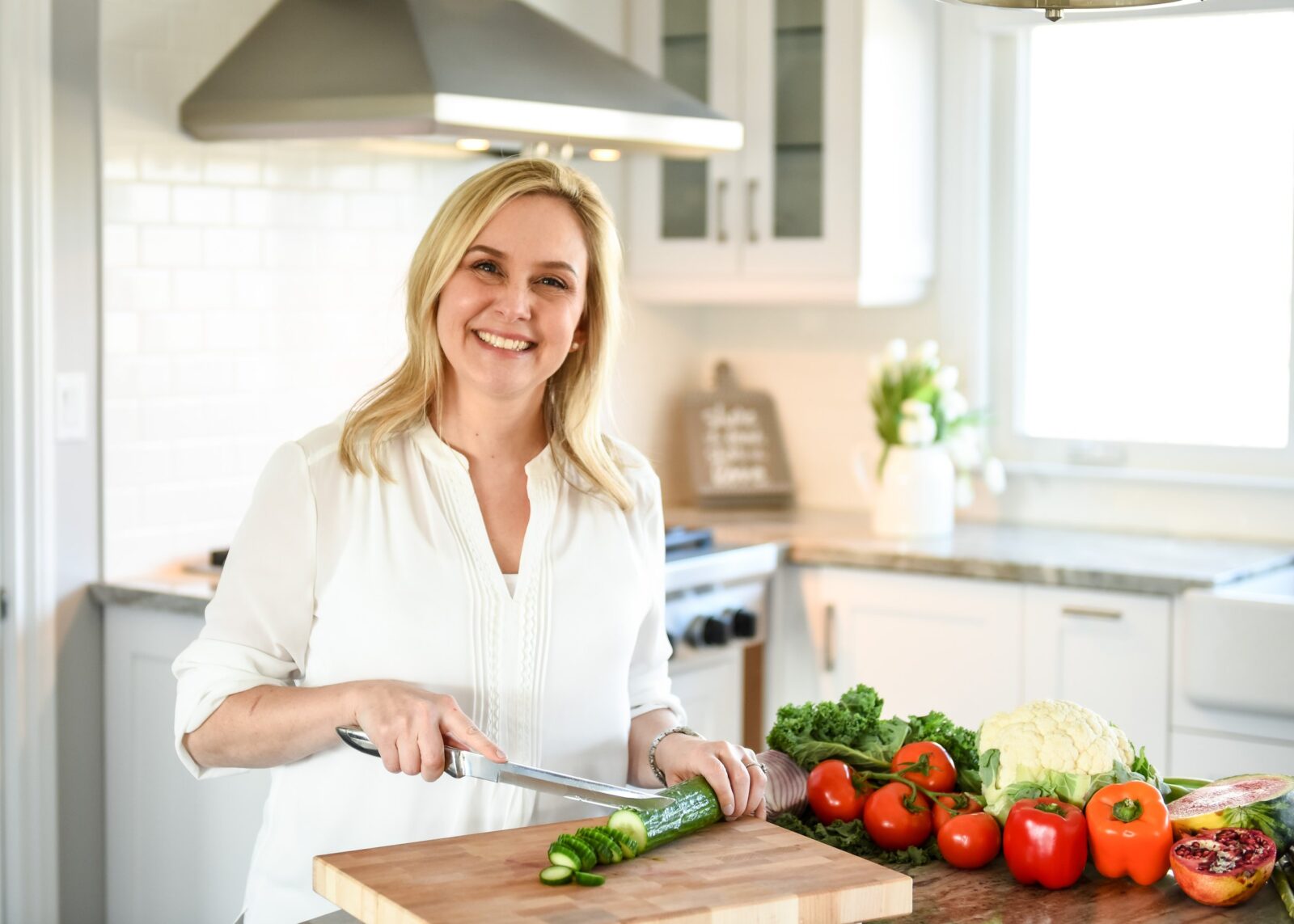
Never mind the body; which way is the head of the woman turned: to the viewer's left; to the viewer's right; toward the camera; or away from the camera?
toward the camera

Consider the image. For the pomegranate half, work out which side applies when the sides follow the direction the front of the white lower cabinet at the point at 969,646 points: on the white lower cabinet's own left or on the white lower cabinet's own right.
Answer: on the white lower cabinet's own left

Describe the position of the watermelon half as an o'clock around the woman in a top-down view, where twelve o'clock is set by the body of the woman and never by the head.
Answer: The watermelon half is roughly at 10 o'clock from the woman.

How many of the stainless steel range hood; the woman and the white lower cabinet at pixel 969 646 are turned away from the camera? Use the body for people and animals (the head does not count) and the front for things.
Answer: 0

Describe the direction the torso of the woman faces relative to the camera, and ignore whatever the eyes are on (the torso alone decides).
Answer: toward the camera

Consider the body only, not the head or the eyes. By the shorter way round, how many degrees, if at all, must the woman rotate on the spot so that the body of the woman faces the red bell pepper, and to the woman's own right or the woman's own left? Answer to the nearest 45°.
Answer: approximately 45° to the woman's own left

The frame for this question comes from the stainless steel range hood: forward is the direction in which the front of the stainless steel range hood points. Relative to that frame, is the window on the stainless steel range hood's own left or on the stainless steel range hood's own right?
on the stainless steel range hood's own left

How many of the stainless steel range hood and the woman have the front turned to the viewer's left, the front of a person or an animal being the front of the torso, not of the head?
0

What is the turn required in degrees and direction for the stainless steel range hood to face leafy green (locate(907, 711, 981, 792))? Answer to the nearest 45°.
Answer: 0° — it already faces it

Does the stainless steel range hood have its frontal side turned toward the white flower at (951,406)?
no

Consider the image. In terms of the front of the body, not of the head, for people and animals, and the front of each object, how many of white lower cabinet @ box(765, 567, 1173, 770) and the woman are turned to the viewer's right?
0

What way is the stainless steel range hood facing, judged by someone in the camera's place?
facing the viewer and to the right of the viewer

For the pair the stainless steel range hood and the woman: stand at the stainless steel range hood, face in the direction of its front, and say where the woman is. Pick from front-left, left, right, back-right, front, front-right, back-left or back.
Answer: front-right

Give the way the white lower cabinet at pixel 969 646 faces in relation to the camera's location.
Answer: facing the viewer and to the left of the viewer
